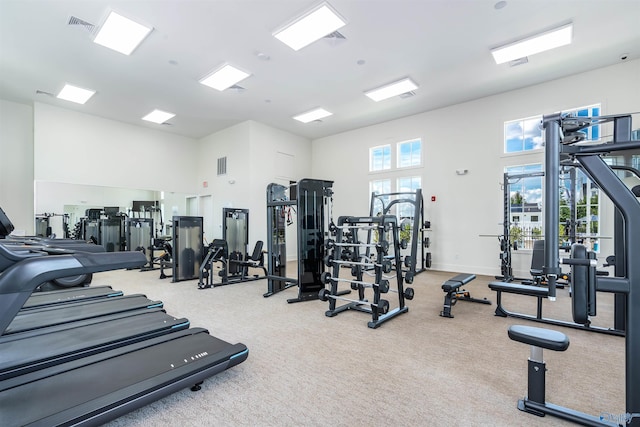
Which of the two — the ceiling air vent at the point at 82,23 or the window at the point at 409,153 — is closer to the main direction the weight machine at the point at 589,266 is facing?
the ceiling air vent

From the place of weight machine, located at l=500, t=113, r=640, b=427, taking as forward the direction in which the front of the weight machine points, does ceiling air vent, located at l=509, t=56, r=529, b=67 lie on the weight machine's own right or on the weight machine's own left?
on the weight machine's own right

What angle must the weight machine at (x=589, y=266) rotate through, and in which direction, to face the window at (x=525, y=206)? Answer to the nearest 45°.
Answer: approximately 90° to its right

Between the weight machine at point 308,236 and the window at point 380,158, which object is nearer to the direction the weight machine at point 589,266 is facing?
the weight machine

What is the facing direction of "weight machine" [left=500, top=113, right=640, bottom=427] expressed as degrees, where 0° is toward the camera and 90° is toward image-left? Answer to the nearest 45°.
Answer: approximately 90°

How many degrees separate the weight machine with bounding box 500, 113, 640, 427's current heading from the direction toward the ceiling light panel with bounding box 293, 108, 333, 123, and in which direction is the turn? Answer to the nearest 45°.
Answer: approximately 45° to its right

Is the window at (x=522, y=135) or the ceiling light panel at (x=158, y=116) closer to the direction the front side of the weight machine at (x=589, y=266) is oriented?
the ceiling light panel

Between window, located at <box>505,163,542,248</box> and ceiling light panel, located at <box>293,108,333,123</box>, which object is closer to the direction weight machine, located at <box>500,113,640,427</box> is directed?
the ceiling light panel

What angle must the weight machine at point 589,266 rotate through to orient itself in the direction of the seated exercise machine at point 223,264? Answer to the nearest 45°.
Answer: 0° — it already faces it
